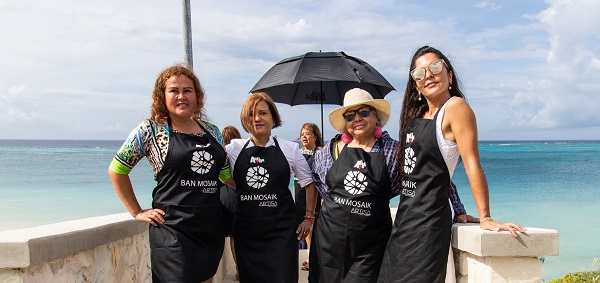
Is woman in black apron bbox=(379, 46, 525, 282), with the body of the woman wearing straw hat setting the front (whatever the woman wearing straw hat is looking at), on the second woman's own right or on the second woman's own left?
on the second woman's own left

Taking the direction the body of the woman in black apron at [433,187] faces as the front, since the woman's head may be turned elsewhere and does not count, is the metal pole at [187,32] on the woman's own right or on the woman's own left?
on the woman's own right

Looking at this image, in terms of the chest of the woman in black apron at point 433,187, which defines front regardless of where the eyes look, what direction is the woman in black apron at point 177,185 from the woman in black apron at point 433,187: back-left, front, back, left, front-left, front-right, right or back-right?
front-right

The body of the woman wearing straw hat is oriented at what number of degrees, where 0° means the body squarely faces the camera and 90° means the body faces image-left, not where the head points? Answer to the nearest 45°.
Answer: approximately 0°

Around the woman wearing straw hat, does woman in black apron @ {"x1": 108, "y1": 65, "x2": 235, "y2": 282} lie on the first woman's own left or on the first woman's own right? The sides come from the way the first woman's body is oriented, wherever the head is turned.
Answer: on the first woman's own right

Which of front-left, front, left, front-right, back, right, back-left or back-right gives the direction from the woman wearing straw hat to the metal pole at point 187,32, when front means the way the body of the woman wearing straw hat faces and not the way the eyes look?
back-right

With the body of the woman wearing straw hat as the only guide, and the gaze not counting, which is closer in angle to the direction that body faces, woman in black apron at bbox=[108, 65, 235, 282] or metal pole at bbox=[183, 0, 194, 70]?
the woman in black apron

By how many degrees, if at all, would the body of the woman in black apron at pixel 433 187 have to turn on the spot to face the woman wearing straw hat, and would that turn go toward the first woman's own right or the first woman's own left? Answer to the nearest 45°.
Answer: approximately 90° to the first woman's own right

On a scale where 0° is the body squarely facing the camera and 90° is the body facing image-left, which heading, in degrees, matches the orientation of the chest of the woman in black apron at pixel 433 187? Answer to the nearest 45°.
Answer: approximately 45°
